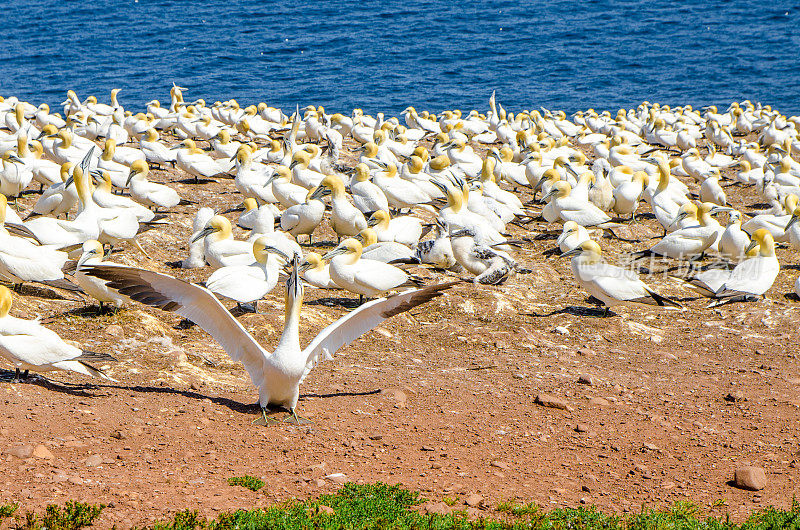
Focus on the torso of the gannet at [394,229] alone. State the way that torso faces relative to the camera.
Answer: to the viewer's left

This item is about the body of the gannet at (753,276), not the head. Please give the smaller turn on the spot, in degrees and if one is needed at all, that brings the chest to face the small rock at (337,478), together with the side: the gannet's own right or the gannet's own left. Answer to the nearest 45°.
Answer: approximately 135° to the gannet's own right

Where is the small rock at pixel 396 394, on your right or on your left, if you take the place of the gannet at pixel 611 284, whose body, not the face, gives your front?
on your left

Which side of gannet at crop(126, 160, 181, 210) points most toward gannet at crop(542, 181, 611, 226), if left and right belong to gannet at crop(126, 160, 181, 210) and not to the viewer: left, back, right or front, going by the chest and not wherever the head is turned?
back

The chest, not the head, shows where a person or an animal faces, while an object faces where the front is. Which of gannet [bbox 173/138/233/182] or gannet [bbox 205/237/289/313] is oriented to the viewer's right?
gannet [bbox 205/237/289/313]

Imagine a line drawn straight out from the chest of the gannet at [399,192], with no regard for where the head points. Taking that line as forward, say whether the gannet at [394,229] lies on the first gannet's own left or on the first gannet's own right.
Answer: on the first gannet's own left

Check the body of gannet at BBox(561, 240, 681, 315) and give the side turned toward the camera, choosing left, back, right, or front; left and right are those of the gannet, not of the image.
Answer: left

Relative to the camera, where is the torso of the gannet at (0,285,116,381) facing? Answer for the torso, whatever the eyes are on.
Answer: to the viewer's left

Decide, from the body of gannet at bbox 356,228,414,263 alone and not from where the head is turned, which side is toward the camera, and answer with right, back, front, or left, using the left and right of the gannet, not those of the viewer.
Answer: left

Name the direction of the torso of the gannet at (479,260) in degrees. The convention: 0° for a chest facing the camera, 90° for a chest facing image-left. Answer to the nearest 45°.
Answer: approximately 90°

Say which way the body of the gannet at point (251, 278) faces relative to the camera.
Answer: to the viewer's right

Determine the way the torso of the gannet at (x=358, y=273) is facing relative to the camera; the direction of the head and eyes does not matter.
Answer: to the viewer's left

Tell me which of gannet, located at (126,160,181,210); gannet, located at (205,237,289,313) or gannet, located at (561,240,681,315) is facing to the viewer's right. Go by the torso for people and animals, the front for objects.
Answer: gannet, located at (205,237,289,313)
